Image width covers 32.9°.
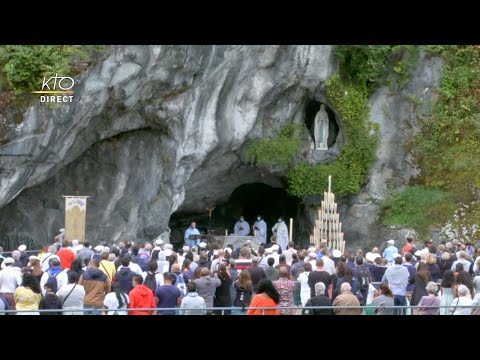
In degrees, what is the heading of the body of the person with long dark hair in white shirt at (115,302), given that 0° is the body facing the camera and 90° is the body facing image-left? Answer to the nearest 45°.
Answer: approximately 180°

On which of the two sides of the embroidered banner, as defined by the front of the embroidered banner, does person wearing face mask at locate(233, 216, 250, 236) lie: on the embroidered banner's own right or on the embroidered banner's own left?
on the embroidered banner's own left

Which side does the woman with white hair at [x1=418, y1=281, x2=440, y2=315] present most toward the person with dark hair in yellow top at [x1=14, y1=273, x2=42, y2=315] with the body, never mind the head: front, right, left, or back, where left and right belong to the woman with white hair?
left

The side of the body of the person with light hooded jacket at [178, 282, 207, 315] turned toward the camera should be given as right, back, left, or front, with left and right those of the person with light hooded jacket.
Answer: back

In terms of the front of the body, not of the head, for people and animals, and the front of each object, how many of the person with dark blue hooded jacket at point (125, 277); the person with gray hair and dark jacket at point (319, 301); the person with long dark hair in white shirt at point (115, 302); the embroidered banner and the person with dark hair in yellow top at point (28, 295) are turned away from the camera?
4

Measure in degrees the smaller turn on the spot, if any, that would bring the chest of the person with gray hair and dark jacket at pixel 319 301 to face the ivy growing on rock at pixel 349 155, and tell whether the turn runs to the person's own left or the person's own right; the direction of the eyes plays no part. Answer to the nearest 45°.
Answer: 0° — they already face it

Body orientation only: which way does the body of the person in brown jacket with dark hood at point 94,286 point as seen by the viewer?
away from the camera

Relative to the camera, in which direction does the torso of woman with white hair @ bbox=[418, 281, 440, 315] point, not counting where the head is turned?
away from the camera

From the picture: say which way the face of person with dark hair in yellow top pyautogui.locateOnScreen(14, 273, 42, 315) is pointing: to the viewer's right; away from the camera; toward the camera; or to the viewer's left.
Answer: away from the camera

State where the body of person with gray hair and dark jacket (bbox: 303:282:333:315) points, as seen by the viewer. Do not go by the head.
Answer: away from the camera

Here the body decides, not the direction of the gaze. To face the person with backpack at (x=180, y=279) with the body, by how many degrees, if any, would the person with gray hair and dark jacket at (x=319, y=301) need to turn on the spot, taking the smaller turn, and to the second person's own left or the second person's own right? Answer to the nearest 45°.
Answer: approximately 45° to the second person's own left

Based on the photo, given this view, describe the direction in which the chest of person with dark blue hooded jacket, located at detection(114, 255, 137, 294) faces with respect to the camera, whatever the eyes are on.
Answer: away from the camera

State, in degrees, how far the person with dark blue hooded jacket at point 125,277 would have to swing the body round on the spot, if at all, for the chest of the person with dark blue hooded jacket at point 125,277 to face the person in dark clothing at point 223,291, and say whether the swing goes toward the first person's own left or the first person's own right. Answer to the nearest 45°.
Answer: approximately 90° to the first person's own right

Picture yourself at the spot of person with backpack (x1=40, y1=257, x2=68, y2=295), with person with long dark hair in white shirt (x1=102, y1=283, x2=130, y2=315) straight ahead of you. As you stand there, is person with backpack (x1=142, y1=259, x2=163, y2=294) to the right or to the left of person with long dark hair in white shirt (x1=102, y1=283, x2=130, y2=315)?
left
